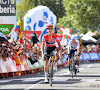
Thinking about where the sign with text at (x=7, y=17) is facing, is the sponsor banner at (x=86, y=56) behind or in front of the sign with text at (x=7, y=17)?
behind

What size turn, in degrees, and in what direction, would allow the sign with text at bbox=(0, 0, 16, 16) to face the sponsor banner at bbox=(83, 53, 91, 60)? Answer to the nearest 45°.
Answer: approximately 135° to its left

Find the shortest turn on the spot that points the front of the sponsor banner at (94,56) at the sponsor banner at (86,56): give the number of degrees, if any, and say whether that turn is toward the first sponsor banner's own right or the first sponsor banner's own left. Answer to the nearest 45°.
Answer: approximately 45° to the first sponsor banner's own right

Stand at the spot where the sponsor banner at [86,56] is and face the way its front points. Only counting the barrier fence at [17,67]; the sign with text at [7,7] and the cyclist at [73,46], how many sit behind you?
0

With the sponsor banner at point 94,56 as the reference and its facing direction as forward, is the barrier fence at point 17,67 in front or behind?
in front

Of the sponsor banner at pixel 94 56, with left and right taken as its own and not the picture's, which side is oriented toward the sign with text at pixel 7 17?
front

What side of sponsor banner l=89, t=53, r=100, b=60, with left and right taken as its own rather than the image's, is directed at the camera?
front

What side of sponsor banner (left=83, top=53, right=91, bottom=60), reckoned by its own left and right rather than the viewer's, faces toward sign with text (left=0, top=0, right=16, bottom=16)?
front

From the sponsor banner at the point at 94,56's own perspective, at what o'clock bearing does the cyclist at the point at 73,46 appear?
The cyclist is roughly at 12 o'clock from the sponsor banner.

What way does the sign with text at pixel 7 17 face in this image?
toward the camera

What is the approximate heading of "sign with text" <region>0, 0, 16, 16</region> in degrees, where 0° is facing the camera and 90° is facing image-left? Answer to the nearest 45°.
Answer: approximately 0°

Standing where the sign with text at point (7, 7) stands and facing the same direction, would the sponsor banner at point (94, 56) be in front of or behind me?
behind
